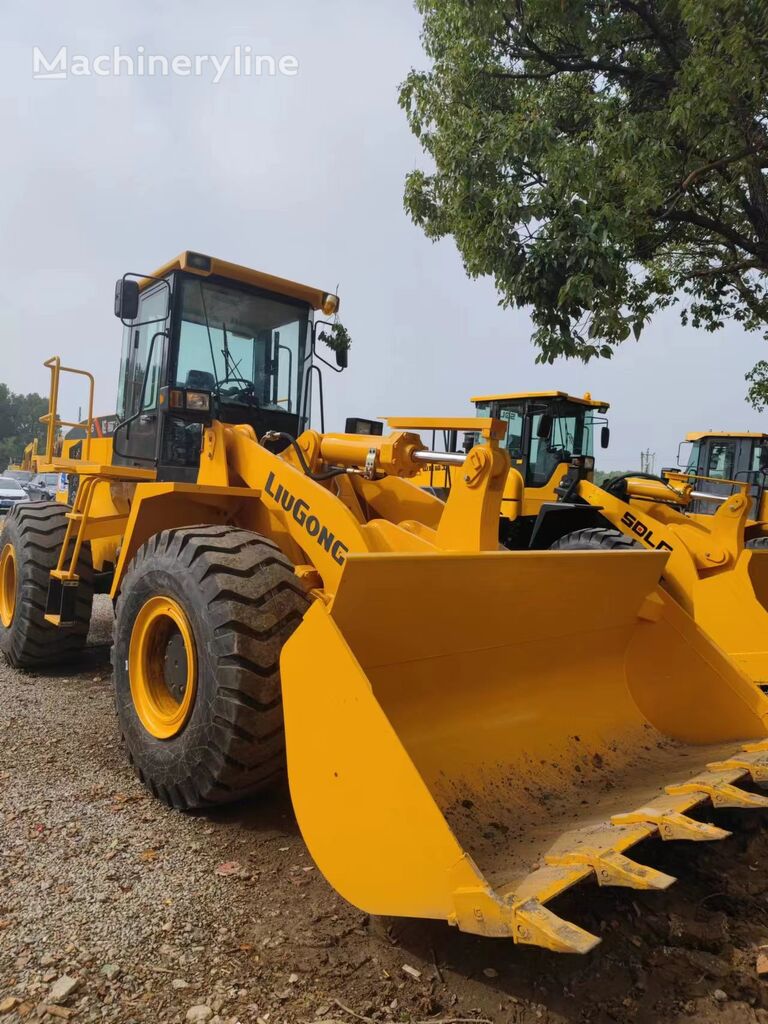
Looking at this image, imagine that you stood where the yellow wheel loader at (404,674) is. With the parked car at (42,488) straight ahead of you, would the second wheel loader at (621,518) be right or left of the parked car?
right

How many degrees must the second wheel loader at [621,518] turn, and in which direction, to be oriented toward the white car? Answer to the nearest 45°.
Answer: approximately 180°

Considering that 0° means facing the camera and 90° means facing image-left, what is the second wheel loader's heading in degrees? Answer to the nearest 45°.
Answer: approximately 315°

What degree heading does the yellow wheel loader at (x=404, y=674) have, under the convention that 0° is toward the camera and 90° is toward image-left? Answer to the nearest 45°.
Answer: approximately 315°

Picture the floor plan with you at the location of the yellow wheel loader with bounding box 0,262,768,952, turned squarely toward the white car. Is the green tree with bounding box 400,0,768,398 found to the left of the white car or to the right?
right

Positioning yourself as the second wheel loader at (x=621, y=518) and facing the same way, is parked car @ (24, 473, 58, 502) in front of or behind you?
behind

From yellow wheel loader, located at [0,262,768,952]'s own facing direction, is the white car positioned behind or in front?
behind
